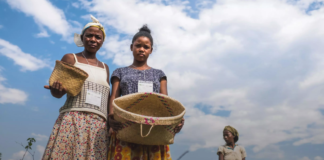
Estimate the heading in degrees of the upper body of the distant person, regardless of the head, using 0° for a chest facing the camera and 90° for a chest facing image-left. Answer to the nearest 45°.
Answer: approximately 45°

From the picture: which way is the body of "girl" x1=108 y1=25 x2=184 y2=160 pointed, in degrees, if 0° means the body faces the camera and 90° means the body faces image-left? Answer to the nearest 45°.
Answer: approximately 0°

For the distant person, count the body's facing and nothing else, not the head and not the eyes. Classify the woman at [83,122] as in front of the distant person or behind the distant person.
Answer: in front

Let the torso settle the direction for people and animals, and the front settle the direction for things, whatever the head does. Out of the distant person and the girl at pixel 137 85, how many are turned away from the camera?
0

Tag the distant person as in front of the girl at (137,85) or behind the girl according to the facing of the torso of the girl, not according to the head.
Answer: behind

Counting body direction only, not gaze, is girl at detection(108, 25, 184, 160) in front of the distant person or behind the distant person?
in front
